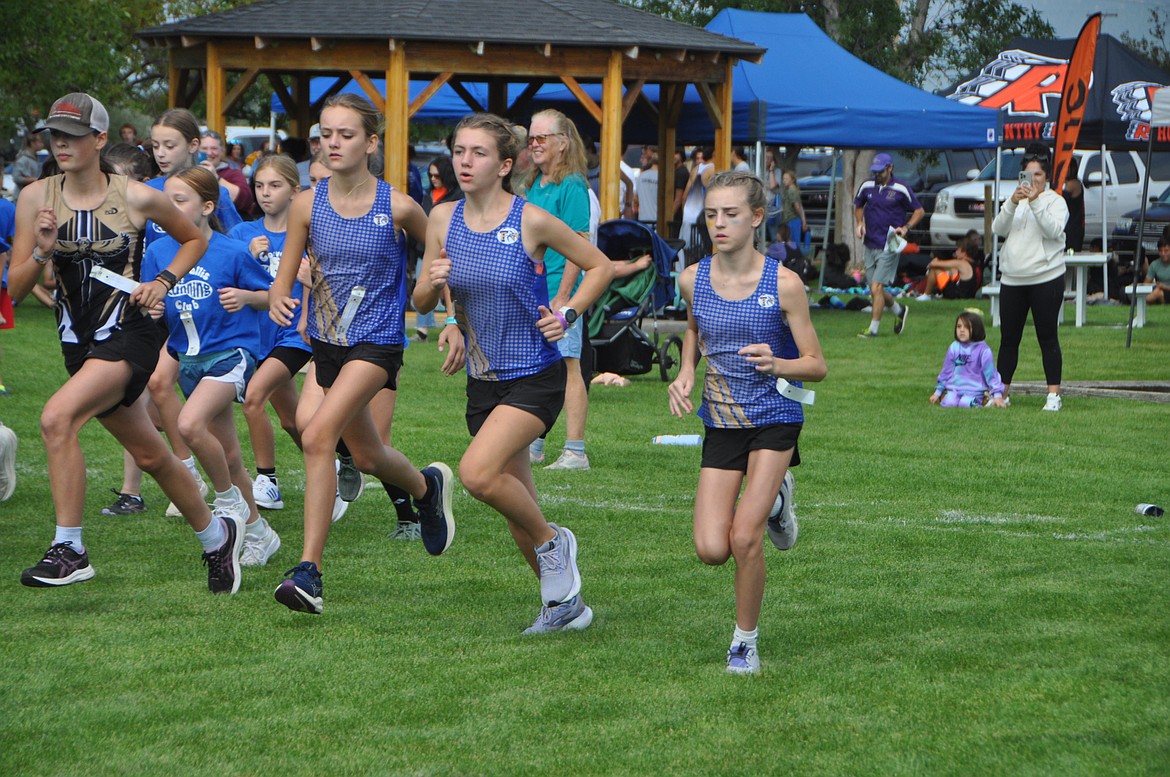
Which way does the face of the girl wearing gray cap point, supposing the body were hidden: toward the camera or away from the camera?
toward the camera

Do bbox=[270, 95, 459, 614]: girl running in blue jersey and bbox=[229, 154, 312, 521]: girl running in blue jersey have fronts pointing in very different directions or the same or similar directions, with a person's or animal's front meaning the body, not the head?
same or similar directions

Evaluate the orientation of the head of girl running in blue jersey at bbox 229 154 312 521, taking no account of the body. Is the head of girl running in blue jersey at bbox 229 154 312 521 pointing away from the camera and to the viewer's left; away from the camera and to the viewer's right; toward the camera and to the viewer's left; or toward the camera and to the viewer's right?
toward the camera and to the viewer's left

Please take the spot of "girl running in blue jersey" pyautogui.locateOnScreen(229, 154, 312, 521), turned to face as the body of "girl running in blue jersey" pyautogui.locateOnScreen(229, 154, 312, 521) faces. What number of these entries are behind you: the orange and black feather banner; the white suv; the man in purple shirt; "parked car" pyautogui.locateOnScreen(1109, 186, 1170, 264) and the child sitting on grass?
5

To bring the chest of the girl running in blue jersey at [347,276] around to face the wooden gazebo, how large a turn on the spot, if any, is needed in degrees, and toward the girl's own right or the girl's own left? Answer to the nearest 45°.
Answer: approximately 135° to the girl's own right

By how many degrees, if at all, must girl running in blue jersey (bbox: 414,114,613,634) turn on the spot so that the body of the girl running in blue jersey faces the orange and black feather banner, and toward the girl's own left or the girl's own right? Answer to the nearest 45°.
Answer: approximately 180°

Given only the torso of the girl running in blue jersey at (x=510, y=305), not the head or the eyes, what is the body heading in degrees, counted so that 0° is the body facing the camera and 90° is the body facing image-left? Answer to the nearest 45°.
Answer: approximately 45°

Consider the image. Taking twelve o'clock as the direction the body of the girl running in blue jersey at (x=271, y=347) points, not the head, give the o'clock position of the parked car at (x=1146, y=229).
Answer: The parked car is roughly at 6 o'clock from the girl running in blue jersey.

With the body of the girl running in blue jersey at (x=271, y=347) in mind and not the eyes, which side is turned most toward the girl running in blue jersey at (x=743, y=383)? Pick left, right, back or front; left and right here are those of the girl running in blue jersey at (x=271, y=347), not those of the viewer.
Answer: left

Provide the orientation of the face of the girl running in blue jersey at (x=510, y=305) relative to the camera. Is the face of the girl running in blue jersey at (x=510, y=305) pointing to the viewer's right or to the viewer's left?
to the viewer's left

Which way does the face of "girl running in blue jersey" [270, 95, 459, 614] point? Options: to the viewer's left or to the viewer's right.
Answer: to the viewer's left

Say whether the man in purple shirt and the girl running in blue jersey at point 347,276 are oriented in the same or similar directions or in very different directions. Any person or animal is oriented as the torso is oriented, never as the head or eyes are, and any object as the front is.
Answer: same or similar directions

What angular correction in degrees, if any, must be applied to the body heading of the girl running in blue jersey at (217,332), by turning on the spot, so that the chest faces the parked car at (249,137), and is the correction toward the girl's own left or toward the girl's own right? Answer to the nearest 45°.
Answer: approximately 135° to the girl's own right

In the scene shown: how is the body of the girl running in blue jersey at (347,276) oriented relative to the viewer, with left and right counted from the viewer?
facing the viewer and to the left of the viewer

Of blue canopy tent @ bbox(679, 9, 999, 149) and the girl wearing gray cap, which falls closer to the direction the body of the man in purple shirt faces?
the girl wearing gray cap
